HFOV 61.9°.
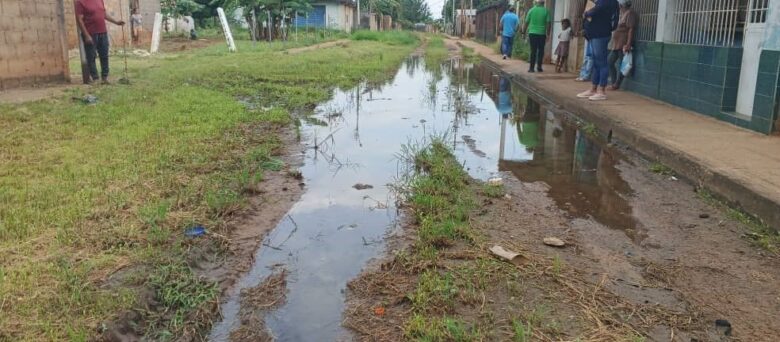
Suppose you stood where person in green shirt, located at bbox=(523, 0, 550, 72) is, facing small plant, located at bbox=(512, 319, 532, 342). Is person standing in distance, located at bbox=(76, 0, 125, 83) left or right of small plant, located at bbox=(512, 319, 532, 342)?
right

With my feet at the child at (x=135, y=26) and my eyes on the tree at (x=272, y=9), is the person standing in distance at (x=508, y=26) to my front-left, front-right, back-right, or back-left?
front-right

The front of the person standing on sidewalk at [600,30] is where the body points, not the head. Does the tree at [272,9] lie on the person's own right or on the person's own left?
on the person's own right
